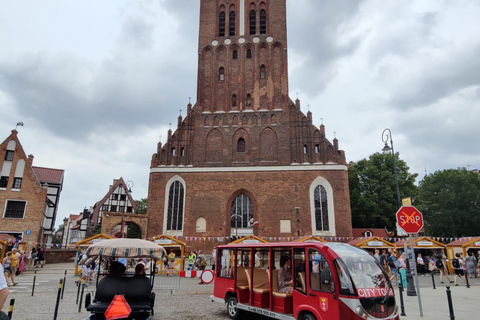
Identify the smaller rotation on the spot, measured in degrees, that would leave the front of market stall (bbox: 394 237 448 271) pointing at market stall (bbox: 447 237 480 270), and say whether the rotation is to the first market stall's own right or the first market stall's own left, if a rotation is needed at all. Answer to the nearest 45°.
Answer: approximately 90° to the first market stall's own left

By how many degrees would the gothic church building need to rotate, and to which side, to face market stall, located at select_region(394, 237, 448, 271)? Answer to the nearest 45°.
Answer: approximately 45° to its left

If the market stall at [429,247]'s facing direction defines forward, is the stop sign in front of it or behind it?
in front

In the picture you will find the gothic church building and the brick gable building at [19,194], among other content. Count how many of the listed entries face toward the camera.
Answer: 2

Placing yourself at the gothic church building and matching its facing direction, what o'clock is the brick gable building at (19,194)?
The brick gable building is roughly at 3 o'clock from the gothic church building.

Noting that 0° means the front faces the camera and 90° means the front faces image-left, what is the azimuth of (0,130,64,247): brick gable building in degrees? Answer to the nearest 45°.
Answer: approximately 0°

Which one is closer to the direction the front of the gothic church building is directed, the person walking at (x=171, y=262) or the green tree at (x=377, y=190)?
the person walking

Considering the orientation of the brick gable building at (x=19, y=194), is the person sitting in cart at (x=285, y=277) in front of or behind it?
in front

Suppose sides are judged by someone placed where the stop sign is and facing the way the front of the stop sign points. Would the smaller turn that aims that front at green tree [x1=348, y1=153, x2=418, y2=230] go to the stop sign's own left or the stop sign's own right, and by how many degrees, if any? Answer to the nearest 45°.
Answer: approximately 180°

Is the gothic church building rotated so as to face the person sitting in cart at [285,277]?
yes

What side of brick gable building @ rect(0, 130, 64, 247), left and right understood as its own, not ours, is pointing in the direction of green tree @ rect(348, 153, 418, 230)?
left
